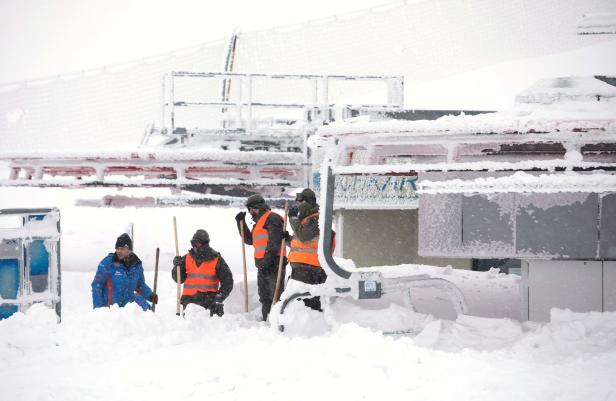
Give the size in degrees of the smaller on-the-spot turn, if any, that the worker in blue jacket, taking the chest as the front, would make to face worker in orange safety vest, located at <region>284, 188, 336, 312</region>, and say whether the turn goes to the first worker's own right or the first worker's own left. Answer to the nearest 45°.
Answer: approximately 90° to the first worker's own left

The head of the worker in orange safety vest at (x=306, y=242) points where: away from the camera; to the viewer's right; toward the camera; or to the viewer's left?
to the viewer's left

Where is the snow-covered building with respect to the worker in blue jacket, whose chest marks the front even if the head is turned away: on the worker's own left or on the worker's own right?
on the worker's own left

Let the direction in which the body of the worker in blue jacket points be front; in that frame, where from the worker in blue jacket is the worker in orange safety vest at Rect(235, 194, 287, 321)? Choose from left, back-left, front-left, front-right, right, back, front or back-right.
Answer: left

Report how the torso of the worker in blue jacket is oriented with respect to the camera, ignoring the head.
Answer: toward the camera
